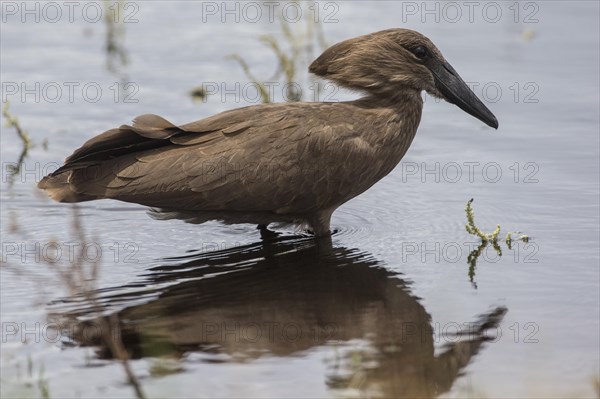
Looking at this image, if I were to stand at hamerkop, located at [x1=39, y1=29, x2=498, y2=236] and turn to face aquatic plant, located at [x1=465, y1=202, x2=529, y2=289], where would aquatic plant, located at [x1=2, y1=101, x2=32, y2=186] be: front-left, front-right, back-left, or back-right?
back-left

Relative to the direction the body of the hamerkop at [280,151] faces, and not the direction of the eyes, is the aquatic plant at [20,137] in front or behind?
behind

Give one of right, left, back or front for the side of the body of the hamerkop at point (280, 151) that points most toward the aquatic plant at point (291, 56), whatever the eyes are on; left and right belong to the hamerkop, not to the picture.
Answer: left

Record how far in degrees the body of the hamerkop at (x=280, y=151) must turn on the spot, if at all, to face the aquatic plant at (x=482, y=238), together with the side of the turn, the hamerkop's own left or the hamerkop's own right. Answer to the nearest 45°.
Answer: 0° — it already faces it

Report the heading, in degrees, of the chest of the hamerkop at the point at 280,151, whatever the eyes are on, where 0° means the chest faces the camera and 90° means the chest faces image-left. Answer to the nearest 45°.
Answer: approximately 270°
